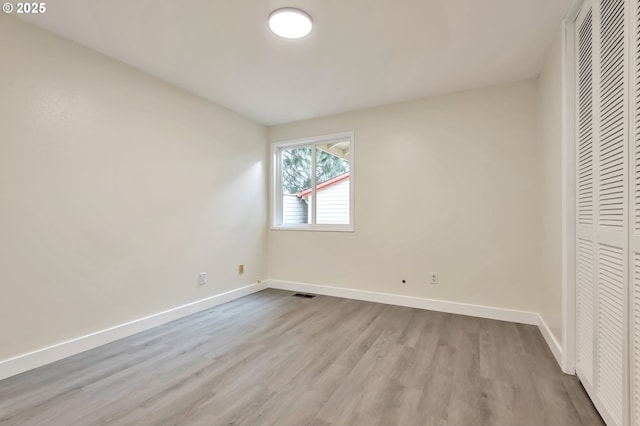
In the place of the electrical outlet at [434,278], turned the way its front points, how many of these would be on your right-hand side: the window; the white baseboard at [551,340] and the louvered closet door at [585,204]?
1

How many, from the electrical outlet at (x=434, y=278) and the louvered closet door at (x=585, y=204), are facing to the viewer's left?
1

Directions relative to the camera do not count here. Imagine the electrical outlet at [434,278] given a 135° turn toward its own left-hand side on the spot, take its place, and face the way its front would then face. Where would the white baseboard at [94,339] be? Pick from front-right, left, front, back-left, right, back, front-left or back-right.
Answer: back

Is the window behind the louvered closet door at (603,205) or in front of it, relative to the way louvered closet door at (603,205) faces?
in front

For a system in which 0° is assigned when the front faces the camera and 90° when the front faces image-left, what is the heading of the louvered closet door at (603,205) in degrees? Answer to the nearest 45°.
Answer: approximately 90°

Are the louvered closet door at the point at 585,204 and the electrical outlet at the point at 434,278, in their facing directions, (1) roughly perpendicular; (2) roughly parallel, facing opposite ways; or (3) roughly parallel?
roughly perpendicular

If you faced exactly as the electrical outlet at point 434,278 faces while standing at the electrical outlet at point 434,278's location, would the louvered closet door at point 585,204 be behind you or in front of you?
in front

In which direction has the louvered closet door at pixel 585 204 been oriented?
to the viewer's left

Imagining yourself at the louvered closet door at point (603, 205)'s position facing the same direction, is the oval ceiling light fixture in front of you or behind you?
in front
